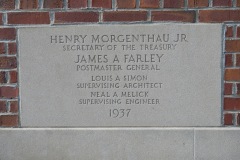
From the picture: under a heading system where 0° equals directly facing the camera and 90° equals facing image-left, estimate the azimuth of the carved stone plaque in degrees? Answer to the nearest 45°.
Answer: approximately 0°
